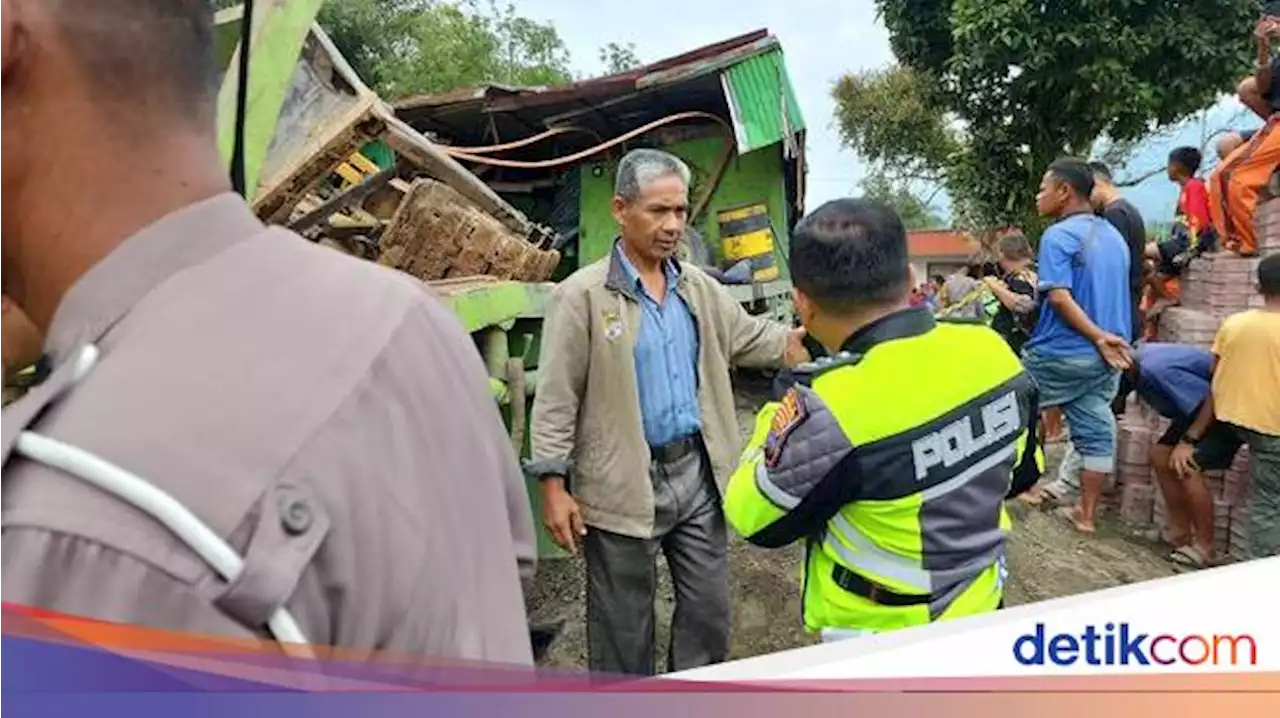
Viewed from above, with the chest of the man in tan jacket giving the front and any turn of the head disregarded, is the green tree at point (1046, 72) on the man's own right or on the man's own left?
on the man's own left

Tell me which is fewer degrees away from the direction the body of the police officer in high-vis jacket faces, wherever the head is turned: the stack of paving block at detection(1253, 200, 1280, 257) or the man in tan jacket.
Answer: the man in tan jacket

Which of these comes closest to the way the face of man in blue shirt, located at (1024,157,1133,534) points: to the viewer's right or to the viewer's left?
to the viewer's left

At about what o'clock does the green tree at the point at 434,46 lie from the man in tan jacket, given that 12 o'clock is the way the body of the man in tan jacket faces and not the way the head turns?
The green tree is roughly at 7 o'clock from the man in tan jacket.

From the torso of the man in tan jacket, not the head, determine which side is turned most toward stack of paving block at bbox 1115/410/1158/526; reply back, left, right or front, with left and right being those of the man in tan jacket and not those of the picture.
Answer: left

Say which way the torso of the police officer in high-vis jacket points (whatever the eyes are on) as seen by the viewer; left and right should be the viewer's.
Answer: facing away from the viewer and to the left of the viewer

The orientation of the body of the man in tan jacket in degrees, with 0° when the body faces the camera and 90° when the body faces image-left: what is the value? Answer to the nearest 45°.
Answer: approximately 315°

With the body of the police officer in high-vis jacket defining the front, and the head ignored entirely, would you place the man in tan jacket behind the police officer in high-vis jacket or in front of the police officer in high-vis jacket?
in front

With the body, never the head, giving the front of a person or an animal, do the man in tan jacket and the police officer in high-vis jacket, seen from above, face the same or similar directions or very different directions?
very different directions

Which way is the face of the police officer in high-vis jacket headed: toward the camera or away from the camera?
away from the camera

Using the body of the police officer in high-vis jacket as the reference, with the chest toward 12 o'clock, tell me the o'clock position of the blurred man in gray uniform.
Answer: The blurred man in gray uniform is roughly at 8 o'clock from the police officer in high-vis jacket.

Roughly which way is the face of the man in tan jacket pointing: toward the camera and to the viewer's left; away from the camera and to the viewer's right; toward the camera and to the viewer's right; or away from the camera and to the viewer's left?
toward the camera and to the viewer's right

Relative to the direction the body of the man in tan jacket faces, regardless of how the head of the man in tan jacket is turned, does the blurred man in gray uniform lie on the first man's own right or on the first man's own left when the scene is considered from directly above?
on the first man's own right

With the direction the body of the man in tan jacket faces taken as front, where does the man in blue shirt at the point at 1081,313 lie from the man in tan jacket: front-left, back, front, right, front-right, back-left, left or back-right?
left
